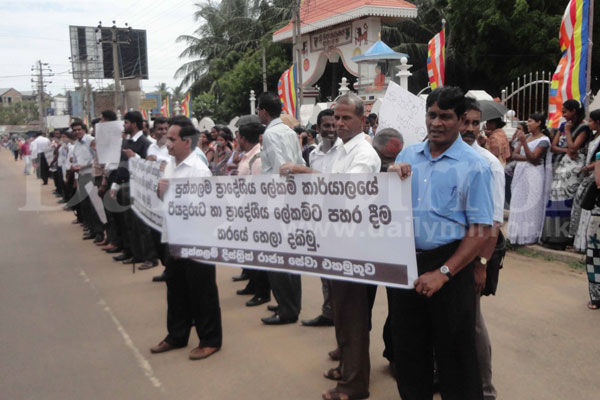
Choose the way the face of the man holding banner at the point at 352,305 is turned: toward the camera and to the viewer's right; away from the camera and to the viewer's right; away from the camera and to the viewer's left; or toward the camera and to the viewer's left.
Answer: toward the camera and to the viewer's left

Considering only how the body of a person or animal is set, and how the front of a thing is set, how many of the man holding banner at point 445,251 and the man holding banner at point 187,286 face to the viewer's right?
0

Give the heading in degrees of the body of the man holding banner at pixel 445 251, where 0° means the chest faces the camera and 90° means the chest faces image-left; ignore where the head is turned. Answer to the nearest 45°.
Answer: approximately 45°

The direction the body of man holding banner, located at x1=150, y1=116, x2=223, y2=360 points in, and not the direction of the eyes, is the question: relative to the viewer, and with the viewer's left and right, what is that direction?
facing the viewer and to the left of the viewer

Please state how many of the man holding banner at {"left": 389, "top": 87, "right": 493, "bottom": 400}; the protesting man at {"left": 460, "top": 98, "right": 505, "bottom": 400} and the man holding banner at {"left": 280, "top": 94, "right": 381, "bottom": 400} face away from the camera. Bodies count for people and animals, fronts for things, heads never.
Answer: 0

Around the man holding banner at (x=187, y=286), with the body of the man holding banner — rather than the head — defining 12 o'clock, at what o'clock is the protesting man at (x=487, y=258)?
The protesting man is roughly at 9 o'clock from the man holding banner.

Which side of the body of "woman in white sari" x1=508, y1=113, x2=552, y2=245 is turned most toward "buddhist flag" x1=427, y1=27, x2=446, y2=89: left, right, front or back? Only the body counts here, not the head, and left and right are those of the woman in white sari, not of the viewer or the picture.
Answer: right

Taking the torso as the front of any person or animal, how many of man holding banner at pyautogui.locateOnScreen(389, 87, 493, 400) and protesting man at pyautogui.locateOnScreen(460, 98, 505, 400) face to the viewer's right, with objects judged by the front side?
0
